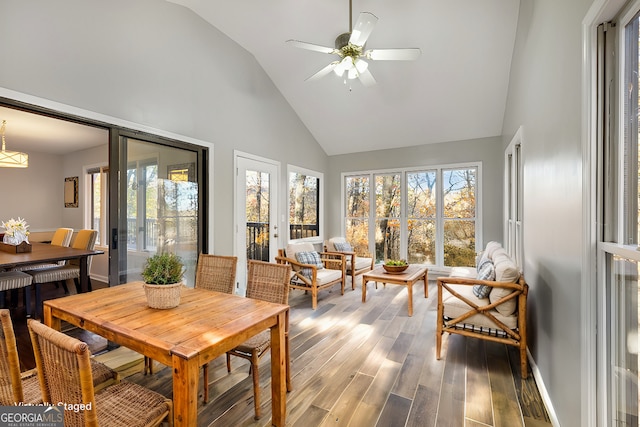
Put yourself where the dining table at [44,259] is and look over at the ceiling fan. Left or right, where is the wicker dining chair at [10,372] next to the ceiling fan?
right

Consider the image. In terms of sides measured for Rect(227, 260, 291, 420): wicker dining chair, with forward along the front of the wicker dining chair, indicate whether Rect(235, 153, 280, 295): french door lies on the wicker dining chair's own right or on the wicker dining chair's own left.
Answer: on the wicker dining chair's own right

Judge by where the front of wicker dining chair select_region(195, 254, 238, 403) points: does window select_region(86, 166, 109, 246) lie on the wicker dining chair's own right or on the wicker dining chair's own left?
on the wicker dining chair's own right

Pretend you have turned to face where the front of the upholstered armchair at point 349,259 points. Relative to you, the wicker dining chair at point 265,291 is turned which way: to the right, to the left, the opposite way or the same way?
to the right

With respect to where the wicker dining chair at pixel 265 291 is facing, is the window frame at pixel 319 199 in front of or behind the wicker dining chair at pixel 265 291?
behind

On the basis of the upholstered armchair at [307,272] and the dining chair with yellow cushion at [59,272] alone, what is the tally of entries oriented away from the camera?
0

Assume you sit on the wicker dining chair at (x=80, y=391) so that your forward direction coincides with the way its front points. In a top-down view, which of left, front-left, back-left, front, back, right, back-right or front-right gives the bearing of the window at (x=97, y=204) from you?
front-left

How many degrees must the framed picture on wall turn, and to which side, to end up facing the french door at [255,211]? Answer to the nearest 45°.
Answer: approximately 90° to its left

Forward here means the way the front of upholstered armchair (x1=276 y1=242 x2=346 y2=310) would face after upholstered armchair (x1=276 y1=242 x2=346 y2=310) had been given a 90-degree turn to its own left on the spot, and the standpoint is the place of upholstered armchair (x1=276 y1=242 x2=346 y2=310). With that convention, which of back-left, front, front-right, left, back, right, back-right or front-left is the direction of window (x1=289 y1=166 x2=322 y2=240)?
front-left

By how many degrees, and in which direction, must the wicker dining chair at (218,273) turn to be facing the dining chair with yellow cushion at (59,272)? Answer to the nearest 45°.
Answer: approximately 90° to its right

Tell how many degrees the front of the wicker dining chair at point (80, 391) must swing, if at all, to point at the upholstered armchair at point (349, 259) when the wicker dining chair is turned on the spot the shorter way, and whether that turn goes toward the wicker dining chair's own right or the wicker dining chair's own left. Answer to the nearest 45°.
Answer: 0° — it already faces it

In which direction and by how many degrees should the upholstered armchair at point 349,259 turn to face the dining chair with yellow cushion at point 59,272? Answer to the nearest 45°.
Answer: approximately 90° to its right

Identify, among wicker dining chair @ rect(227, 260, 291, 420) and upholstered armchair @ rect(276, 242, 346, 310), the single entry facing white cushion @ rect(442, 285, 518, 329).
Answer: the upholstered armchair

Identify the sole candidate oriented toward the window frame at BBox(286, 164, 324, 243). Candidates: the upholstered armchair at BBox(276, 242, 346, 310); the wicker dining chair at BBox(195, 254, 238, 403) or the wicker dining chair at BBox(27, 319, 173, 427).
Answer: the wicker dining chair at BBox(27, 319, 173, 427)

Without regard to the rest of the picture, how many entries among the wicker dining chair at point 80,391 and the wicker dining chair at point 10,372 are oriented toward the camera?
0
